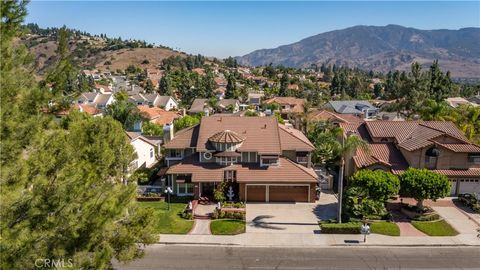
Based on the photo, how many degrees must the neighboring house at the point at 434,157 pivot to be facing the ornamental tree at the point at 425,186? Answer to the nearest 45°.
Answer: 0° — it already faces it

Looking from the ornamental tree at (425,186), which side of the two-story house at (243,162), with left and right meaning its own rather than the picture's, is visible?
left

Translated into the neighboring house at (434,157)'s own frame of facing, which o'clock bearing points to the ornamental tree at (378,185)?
The ornamental tree is roughly at 1 o'clock from the neighboring house.

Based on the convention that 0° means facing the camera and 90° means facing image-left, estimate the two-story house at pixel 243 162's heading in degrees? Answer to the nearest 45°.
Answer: approximately 0°

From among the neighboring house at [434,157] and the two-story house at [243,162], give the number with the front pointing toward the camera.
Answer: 2

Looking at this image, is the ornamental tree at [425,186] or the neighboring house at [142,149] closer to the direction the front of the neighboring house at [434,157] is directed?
the ornamental tree

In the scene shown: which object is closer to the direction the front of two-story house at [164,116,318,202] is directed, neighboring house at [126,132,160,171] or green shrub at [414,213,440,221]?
the green shrub

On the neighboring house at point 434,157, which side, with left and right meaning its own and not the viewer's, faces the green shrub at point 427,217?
front

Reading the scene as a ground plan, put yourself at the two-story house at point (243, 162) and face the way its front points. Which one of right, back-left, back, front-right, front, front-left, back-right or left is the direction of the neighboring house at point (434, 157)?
left

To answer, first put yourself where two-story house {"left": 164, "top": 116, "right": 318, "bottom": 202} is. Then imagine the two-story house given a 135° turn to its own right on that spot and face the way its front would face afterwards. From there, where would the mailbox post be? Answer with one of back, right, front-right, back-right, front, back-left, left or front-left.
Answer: back

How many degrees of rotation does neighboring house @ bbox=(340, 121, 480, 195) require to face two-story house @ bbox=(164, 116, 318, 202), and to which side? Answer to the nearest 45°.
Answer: approximately 45° to its right

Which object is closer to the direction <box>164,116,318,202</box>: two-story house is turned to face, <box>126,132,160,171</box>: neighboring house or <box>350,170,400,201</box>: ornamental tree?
the ornamental tree

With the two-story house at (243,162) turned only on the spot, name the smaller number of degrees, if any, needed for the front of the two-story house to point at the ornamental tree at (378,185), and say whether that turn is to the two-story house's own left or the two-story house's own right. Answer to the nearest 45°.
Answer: approximately 45° to the two-story house's own left

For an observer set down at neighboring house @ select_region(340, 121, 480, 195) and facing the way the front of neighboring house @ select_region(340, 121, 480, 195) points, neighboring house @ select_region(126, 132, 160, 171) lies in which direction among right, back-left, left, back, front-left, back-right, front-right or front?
right
